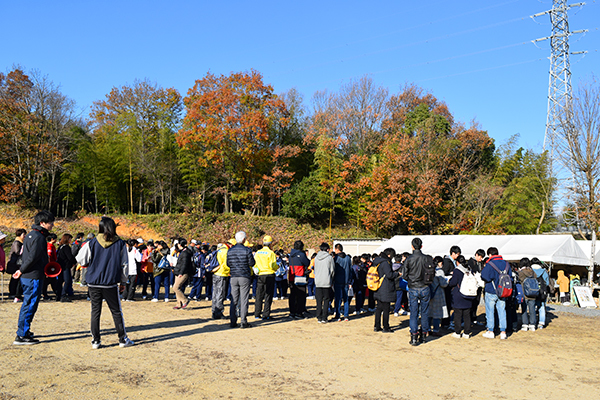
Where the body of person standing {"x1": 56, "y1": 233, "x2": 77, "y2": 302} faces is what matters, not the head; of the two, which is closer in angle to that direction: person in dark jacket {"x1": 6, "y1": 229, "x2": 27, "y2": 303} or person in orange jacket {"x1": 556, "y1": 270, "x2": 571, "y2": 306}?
the person in orange jacket

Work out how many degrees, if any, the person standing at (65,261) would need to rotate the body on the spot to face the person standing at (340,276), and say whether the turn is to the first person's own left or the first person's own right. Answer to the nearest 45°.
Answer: approximately 45° to the first person's own right

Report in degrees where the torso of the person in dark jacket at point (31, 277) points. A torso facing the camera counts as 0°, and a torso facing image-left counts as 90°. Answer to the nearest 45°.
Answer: approximately 270°

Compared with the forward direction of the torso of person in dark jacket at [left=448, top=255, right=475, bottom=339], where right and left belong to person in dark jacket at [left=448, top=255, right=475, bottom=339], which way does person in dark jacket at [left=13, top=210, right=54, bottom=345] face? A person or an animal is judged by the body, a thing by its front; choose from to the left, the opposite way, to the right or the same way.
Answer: to the right

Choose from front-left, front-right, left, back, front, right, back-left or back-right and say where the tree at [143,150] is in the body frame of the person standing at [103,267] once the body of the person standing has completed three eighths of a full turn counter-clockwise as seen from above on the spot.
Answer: back-right

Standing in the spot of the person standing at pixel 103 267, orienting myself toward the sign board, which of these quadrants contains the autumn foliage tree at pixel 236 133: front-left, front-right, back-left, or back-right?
front-left

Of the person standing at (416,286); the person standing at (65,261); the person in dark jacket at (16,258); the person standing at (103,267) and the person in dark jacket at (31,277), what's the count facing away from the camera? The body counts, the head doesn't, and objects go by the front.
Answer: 2

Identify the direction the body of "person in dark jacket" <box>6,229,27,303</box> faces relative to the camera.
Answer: to the viewer's right

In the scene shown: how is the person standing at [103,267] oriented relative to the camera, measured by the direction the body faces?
away from the camera

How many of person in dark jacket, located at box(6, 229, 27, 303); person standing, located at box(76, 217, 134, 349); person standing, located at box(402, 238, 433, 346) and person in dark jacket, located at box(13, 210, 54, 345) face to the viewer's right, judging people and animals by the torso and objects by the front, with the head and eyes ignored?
2

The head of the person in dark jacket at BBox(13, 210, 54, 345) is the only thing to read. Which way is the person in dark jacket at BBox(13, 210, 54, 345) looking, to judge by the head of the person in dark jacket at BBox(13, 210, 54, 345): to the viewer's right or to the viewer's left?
to the viewer's right

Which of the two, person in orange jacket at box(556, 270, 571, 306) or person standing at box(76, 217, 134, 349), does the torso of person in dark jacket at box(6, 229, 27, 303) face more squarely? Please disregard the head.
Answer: the person in orange jacket

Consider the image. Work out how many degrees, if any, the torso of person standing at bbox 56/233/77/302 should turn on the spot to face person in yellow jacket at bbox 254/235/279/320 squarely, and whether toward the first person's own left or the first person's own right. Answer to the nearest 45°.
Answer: approximately 45° to the first person's own right

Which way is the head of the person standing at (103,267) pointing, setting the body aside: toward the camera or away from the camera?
away from the camera

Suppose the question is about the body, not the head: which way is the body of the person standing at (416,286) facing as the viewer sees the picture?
away from the camera

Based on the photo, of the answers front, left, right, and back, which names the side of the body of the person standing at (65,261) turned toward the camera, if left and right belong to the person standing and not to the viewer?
right

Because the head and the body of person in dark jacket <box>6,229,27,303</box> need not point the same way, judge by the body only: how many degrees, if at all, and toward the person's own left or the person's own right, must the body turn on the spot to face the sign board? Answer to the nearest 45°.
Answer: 0° — they already face it

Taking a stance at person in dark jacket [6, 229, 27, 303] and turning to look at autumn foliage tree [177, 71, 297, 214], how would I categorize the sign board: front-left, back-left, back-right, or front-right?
front-right
